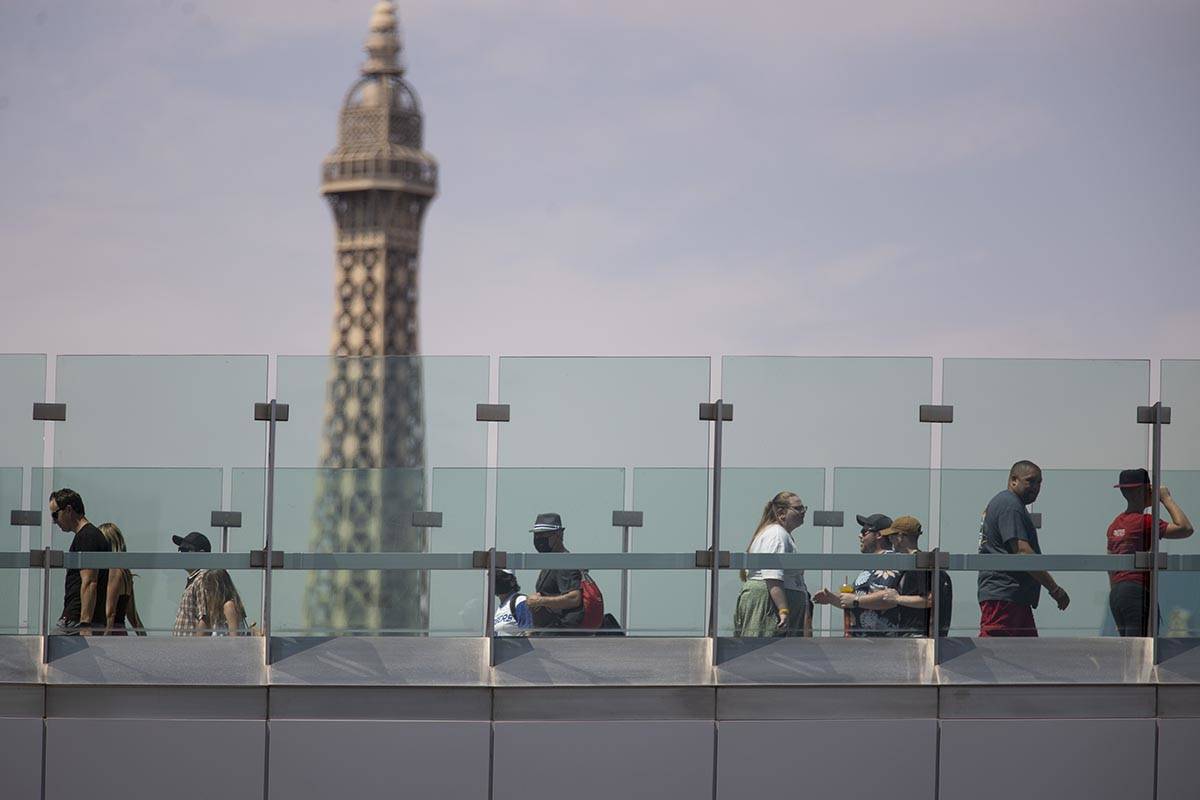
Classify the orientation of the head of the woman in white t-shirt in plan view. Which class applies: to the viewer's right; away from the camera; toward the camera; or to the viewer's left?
to the viewer's right

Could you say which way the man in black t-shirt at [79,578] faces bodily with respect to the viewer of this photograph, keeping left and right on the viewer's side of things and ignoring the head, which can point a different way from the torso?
facing to the left of the viewer

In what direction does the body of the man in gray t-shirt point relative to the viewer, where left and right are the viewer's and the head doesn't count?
facing to the right of the viewer
